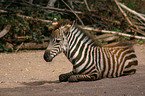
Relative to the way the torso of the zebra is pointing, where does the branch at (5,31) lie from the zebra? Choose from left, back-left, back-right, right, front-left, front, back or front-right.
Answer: front-right

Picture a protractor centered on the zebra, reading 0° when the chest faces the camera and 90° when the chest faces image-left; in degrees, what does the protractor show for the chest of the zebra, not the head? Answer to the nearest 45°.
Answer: approximately 90°
